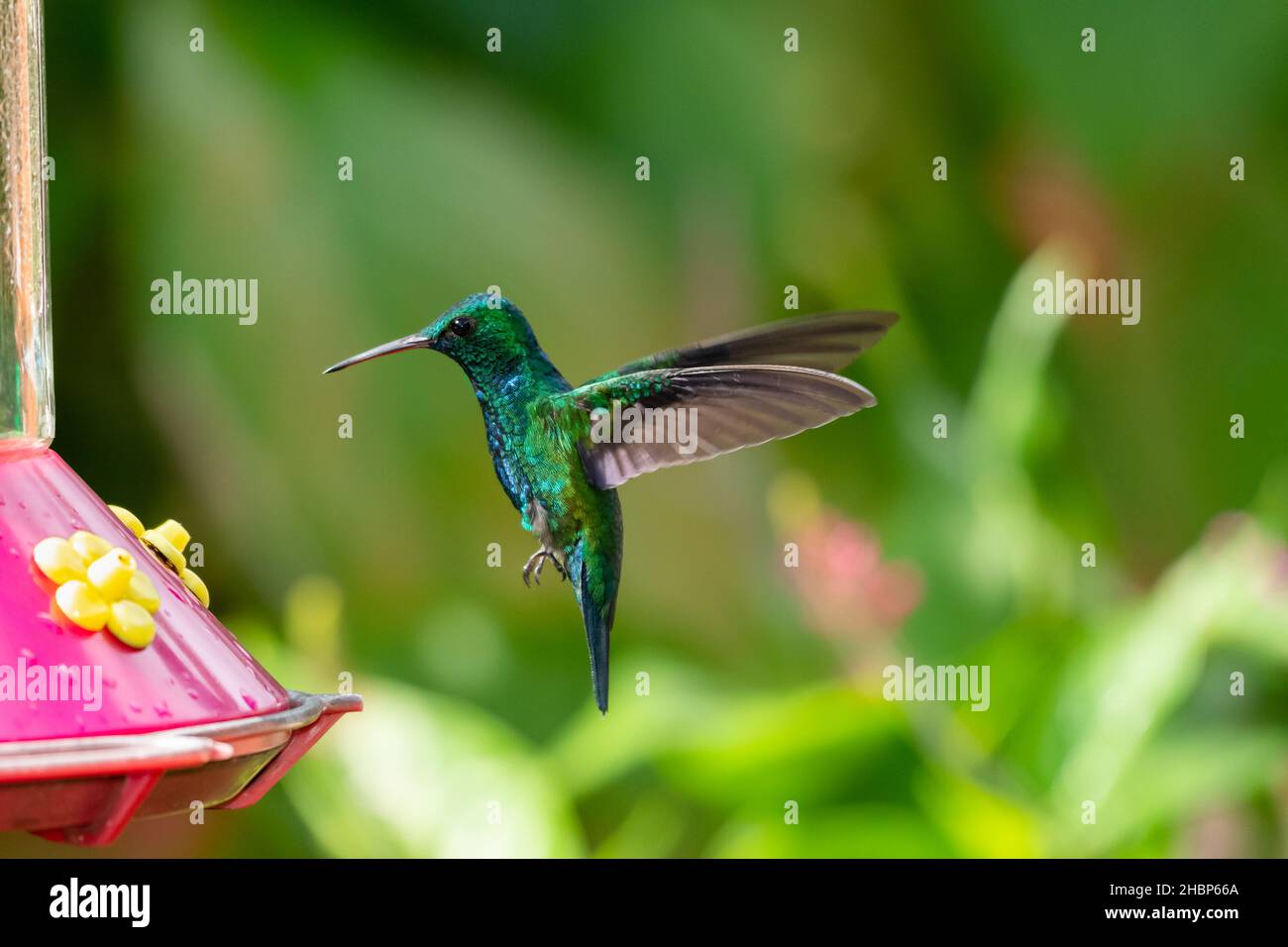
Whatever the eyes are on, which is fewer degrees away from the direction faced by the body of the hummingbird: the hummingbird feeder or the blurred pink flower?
the hummingbird feeder

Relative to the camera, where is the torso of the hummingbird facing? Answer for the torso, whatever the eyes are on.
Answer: to the viewer's left

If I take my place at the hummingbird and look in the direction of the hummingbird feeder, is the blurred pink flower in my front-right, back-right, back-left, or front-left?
back-right

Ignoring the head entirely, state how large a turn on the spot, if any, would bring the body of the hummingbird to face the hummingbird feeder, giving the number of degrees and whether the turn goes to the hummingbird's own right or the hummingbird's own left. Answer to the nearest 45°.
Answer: approximately 45° to the hummingbird's own left

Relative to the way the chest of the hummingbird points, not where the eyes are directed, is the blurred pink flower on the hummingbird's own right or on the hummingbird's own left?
on the hummingbird's own right
